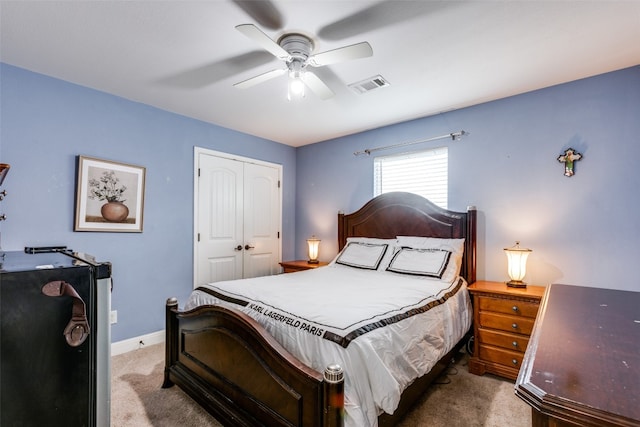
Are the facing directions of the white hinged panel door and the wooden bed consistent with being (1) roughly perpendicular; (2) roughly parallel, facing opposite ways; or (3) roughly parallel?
roughly perpendicular

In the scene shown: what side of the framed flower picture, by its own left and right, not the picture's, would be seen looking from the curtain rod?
left

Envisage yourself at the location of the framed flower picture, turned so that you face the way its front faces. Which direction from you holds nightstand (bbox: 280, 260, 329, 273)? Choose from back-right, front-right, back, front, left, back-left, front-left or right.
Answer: front-left

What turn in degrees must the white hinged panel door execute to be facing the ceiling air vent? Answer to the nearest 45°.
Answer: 0° — it already faces it

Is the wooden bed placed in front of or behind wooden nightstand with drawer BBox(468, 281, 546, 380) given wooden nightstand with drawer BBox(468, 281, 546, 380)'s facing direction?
in front

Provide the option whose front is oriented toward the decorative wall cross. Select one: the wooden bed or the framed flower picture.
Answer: the framed flower picture

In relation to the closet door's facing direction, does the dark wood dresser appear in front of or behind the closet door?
in front

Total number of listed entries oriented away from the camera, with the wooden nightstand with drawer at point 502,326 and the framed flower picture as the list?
0

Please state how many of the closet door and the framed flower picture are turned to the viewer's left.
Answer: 0
